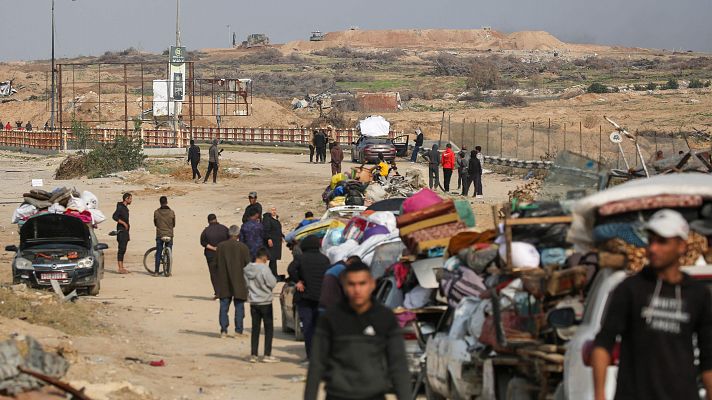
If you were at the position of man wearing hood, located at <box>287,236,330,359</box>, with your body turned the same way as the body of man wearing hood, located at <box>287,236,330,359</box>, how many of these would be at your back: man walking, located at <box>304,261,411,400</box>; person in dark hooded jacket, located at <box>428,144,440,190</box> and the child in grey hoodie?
1

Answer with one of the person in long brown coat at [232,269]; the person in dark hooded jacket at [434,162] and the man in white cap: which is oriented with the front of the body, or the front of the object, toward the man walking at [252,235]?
the person in long brown coat

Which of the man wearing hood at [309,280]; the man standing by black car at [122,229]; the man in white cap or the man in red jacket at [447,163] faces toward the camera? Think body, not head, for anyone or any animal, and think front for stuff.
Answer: the man in white cap

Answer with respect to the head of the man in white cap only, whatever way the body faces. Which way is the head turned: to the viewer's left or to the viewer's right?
to the viewer's left

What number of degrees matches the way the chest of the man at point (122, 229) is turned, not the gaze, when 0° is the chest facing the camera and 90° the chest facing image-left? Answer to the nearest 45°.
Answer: approximately 270°

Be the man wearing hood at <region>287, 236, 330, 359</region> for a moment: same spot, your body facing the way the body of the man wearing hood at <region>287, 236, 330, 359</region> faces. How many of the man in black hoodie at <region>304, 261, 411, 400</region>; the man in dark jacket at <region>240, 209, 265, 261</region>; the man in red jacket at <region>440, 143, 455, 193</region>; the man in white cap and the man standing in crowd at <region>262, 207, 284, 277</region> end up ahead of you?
3

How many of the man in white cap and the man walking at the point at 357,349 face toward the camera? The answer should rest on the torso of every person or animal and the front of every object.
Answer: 2

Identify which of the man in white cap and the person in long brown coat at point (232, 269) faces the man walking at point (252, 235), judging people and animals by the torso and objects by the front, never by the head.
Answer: the person in long brown coat

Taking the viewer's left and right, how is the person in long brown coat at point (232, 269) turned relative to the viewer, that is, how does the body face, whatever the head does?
facing away from the viewer

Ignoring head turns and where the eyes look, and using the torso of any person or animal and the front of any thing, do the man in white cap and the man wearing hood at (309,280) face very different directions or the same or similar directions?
very different directions

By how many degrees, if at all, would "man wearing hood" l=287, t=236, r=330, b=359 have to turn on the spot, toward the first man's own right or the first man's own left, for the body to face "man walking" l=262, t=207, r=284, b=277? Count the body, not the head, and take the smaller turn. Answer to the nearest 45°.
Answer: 0° — they already face them
